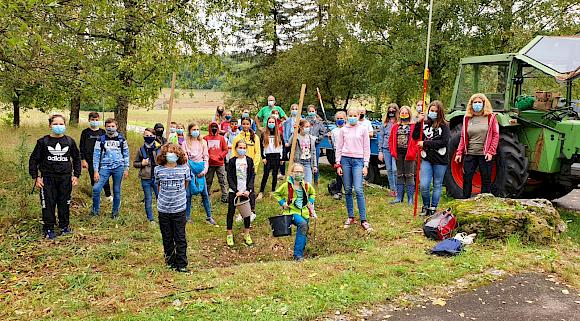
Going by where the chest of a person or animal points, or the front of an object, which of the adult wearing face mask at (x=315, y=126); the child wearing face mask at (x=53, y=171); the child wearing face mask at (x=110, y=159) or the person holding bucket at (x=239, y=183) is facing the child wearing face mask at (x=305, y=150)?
the adult wearing face mask

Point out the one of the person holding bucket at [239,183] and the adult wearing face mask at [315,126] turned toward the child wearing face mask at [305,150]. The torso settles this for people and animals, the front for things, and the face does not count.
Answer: the adult wearing face mask

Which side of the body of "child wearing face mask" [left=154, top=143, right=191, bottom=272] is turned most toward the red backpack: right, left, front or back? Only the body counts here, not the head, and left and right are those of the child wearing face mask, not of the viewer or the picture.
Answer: left

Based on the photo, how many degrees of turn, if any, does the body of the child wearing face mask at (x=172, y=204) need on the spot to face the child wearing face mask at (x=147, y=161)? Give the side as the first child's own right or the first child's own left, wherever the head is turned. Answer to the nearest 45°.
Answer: approximately 180°

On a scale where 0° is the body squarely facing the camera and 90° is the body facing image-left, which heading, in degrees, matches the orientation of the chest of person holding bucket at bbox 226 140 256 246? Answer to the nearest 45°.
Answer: approximately 0°

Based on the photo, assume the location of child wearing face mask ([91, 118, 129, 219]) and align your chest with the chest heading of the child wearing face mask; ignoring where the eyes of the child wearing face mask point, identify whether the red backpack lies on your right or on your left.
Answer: on your left

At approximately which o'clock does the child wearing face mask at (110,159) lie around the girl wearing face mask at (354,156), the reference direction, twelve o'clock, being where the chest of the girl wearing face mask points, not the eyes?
The child wearing face mask is roughly at 3 o'clock from the girl wearing face mask.
